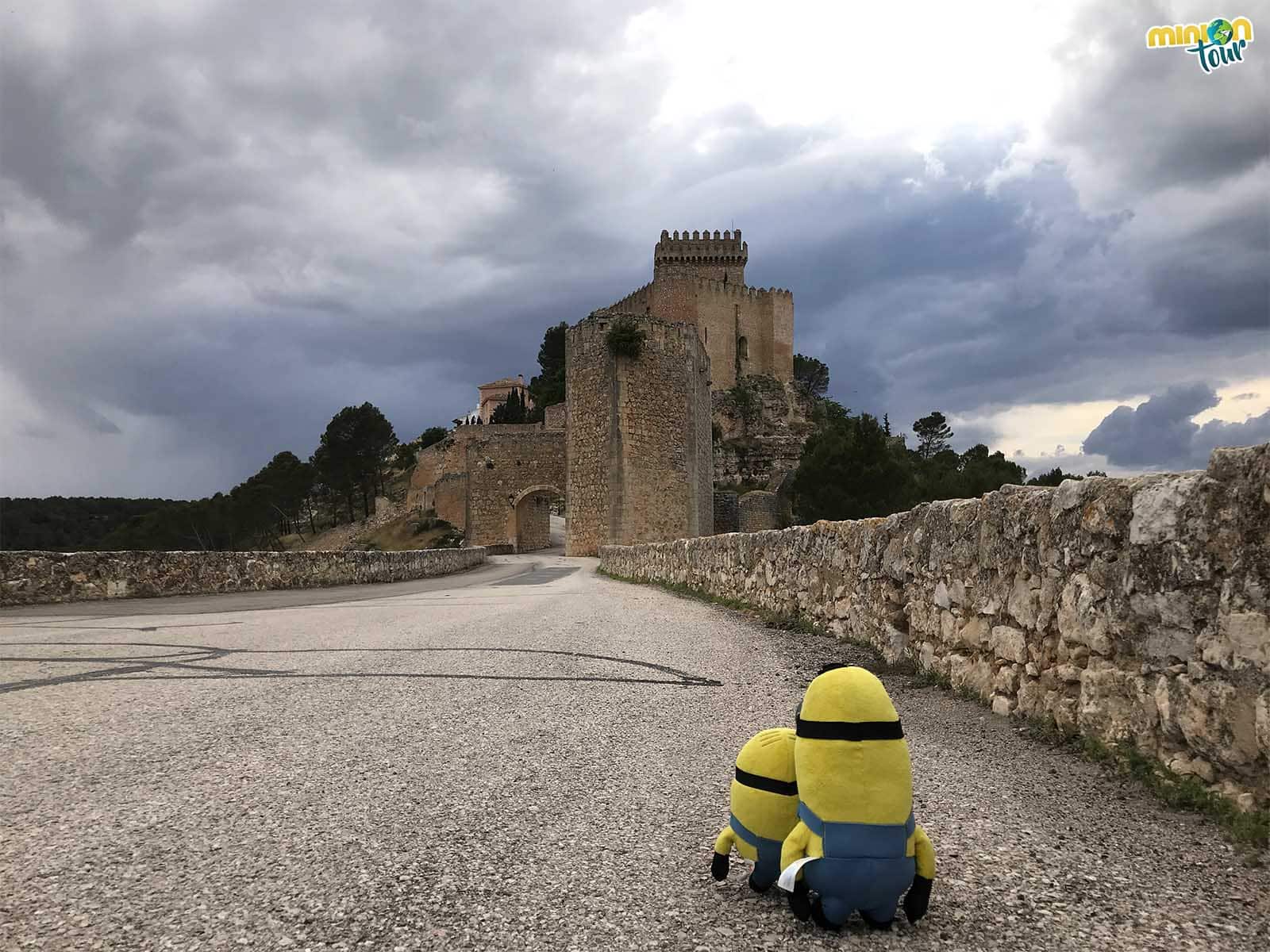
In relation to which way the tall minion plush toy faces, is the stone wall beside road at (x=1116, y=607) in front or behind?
in front

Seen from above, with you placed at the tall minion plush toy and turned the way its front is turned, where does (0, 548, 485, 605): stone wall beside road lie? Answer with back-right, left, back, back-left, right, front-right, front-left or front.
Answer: front-left

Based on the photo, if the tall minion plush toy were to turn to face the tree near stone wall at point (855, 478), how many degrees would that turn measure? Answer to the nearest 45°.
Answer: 0° — it already faces it

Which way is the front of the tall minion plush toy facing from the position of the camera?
facing away from the viewer

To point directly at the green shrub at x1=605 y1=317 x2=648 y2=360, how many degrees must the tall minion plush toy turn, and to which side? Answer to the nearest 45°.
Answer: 0° — it already faces it

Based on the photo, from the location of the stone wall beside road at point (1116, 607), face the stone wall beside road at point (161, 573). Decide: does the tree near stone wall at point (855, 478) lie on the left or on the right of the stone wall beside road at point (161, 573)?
right

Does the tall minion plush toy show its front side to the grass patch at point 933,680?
yes

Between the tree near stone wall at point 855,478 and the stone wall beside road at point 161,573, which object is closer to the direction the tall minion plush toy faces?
the tree near stone wall

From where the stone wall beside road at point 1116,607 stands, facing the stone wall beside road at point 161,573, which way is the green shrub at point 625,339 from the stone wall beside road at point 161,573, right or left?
right
